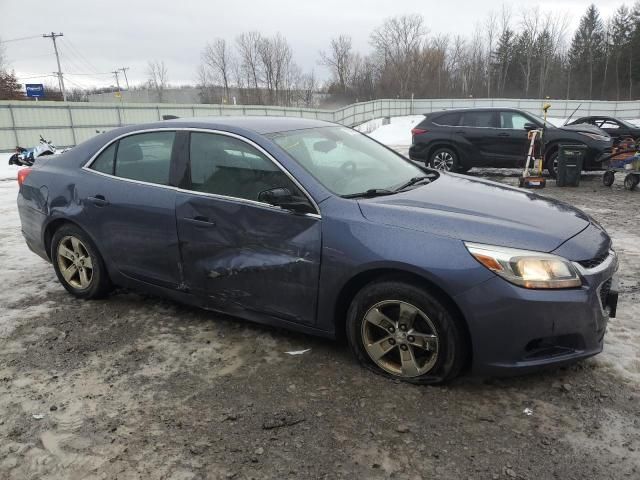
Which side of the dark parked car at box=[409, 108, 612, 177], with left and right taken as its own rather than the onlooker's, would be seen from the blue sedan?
right

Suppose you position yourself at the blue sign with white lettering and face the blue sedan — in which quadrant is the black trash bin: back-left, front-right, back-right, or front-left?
front-left

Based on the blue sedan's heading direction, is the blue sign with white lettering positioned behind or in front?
behind

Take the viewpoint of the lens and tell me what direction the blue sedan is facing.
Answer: facing the viewer and to the right of the viewer

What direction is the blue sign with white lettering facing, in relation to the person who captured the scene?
facing the viewer

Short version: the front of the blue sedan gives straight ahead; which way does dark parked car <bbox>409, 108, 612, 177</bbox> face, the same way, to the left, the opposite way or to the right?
the same way

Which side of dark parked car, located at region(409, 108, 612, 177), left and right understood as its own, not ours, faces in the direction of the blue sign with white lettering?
back

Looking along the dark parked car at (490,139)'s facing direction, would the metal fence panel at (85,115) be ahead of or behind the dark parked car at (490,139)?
behind

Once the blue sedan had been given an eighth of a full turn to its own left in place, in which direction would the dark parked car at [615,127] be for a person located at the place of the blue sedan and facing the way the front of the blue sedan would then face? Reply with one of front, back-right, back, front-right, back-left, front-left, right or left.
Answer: front-left

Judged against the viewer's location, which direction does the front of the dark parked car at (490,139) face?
facing to the right of the viewer

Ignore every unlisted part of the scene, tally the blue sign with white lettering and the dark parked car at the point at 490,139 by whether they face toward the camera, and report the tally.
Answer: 1

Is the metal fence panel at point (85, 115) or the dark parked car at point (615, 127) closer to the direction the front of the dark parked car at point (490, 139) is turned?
the dark parked car

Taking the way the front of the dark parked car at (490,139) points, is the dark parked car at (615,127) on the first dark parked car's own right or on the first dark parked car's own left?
on the first dark parked car's own left

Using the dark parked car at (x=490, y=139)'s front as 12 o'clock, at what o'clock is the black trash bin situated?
The black trash bin is roughly at 1 o'clock from the dark parked car.
